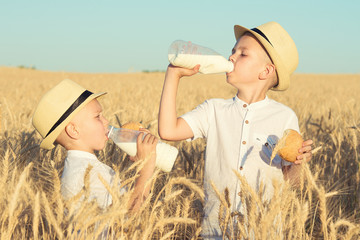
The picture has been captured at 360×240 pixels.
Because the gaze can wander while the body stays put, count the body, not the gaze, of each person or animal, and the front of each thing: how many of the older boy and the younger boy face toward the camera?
1

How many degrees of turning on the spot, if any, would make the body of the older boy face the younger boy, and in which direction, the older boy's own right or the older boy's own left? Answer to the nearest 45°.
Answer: approximately 45° to the older boy's own right

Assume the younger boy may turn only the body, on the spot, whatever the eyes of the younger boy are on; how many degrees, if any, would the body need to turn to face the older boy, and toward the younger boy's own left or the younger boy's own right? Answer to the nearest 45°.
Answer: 0° — they already face them

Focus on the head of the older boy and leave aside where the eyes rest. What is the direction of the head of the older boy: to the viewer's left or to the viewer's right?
to the viewer's left

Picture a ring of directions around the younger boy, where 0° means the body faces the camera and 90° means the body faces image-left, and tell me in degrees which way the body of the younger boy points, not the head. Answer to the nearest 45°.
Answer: approximately 270°

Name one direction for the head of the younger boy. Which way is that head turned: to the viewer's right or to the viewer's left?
to the viewer's right

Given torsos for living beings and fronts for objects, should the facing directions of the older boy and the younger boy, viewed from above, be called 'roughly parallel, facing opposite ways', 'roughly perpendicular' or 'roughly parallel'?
roughly perpendicular

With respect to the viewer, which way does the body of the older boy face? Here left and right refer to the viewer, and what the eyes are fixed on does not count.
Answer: facing the viewer
